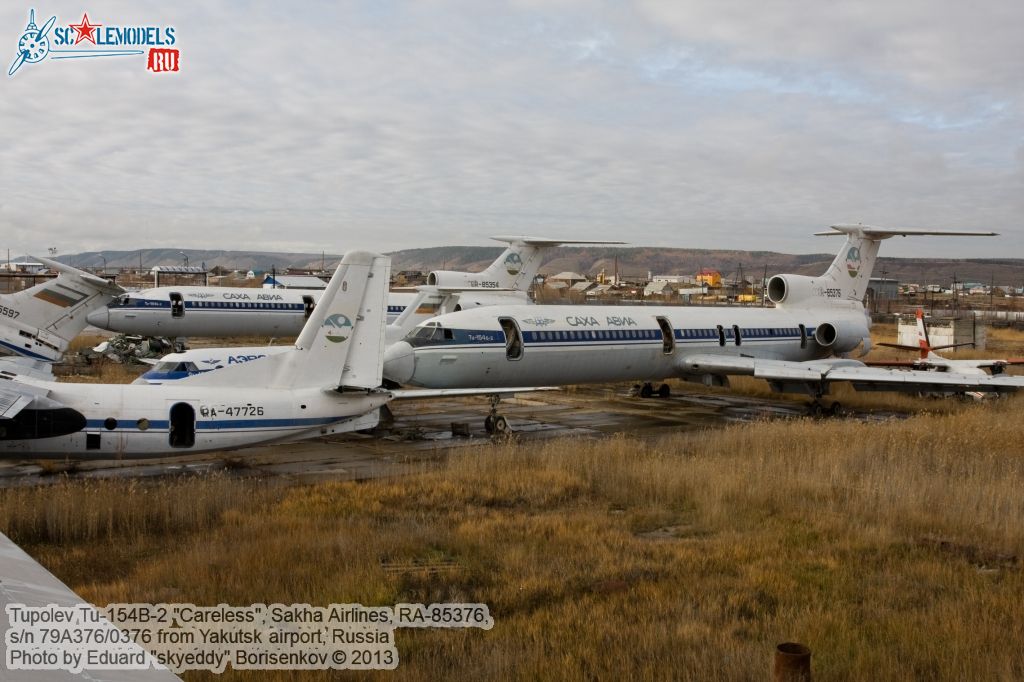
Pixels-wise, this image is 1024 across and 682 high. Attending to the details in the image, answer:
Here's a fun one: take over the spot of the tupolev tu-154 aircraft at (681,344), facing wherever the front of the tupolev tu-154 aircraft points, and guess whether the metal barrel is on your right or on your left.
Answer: on your left

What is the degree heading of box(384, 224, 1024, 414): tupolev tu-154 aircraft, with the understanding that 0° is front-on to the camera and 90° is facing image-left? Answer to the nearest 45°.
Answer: approximately 45°
